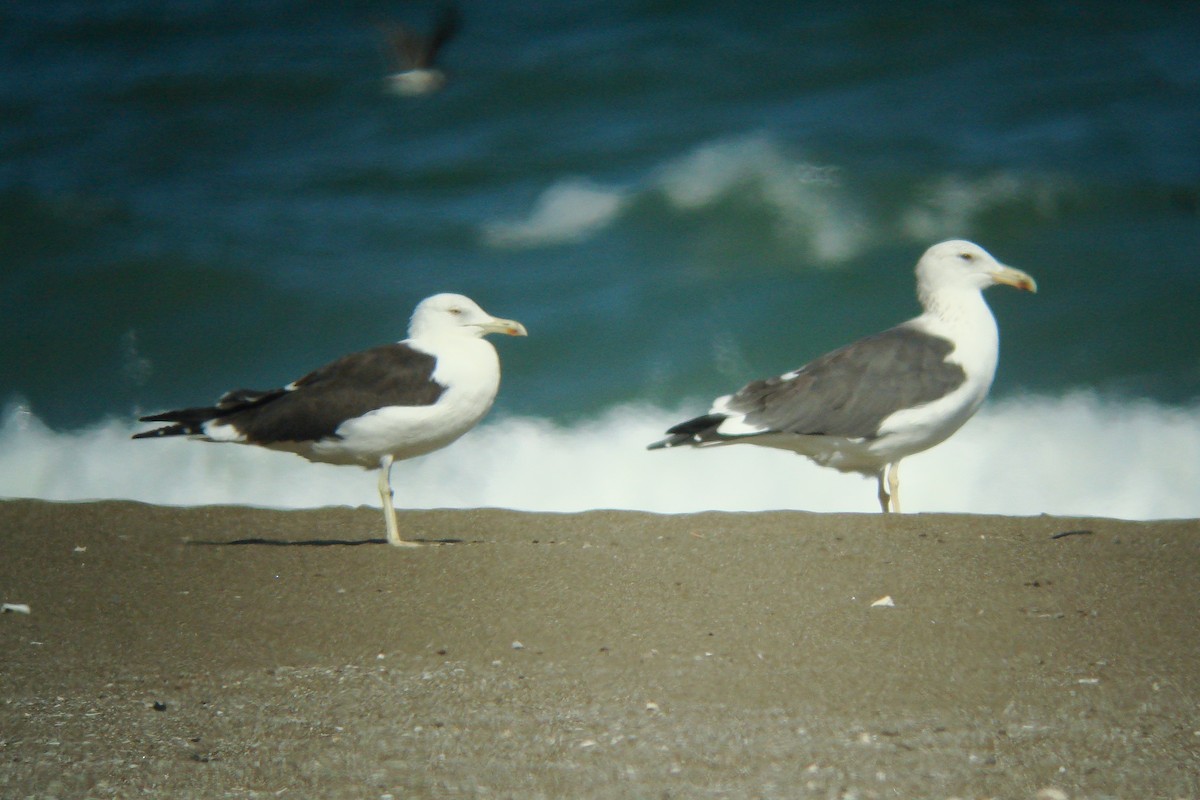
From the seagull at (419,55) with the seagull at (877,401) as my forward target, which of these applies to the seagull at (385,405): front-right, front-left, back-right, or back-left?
front-right

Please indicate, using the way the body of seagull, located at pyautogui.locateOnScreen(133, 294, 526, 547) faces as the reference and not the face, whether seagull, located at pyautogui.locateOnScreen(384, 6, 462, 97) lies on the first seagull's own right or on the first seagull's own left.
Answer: on the first seagull's own left

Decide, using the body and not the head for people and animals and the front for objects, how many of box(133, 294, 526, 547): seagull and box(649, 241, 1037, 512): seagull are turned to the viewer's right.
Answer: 2

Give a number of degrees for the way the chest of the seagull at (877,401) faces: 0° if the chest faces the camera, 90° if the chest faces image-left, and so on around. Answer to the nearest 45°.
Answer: approximately 270°

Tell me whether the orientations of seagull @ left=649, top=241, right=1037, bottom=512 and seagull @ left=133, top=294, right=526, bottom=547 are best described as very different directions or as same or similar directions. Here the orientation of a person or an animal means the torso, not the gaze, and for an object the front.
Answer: same or similar directions

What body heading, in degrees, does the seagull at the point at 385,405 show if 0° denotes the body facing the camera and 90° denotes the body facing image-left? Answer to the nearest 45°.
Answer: approximately 270°

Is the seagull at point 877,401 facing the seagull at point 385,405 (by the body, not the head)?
no

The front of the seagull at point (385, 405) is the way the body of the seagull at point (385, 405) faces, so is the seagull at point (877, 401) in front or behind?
in front

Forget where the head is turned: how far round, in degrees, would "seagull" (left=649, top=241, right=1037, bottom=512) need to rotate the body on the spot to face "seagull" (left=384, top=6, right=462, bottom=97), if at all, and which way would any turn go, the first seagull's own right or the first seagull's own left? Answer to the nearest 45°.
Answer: approximately 135° to the first seagull's own left
